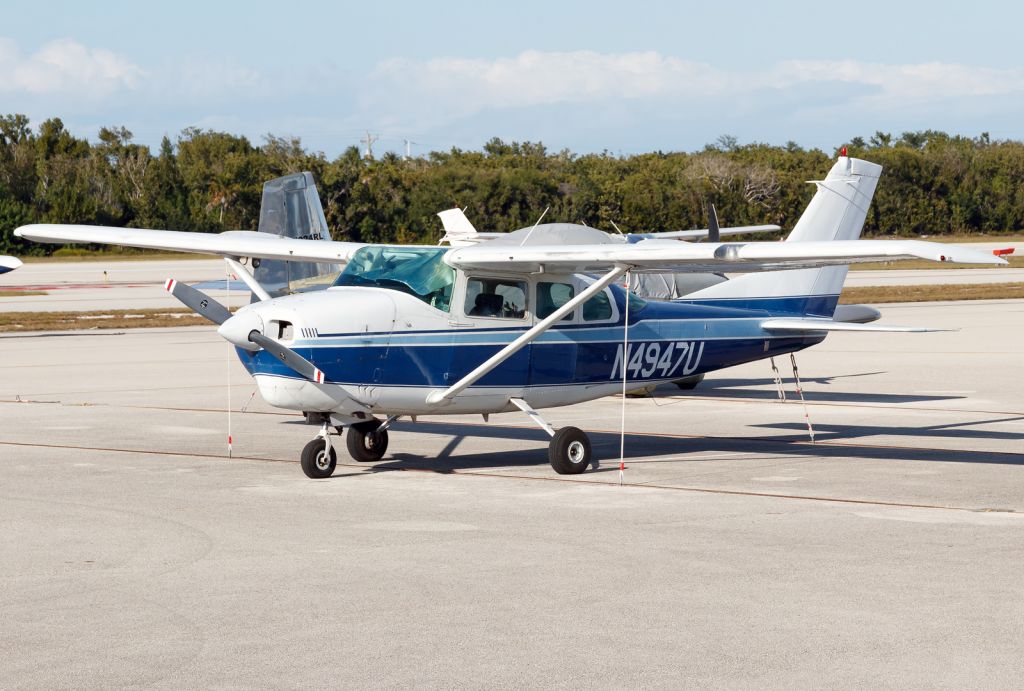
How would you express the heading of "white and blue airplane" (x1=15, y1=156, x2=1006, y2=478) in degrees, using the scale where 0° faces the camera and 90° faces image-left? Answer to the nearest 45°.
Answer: approximately 45°
